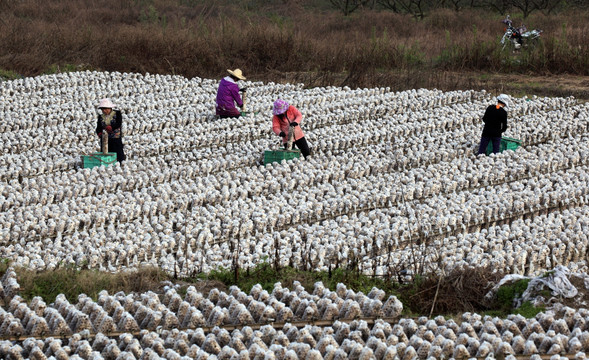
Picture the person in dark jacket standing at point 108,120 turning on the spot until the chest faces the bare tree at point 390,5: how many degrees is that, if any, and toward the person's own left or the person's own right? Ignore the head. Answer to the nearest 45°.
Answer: approximately 180°

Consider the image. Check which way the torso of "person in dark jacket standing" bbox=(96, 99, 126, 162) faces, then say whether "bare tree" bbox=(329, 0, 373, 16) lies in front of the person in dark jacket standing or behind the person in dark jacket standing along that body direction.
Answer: behind

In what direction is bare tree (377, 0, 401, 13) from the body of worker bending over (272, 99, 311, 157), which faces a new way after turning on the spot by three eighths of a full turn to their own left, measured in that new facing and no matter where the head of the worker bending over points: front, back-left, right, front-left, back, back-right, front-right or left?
left

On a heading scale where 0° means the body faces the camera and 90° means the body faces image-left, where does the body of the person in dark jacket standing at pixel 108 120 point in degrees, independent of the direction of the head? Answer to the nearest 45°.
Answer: approximately 45°

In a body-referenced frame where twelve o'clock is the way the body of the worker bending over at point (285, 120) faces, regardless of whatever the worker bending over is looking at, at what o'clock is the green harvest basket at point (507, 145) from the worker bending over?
The green harvest basket is roughly at 7 o'clock from the worker bending over.

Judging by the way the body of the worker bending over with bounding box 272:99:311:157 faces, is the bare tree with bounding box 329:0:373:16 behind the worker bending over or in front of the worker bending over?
behind

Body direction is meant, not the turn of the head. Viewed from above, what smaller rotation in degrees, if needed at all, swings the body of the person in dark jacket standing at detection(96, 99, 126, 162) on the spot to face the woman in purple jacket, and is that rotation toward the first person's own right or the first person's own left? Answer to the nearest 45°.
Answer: approximately 180°

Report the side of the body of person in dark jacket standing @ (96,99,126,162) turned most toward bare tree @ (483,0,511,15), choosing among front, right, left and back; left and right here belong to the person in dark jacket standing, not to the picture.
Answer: back

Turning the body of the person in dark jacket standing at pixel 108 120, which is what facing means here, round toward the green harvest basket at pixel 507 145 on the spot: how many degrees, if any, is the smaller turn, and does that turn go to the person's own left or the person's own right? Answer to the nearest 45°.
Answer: approximately 135° to the person's own left

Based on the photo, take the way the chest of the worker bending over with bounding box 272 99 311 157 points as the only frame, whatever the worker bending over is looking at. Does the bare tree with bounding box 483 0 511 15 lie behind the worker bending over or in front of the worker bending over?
behind

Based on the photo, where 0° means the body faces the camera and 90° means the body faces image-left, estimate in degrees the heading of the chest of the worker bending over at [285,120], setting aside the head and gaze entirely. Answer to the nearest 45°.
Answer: approximately 45°

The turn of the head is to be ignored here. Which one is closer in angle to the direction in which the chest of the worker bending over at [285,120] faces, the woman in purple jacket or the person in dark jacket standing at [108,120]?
the person in dark jacket standing
